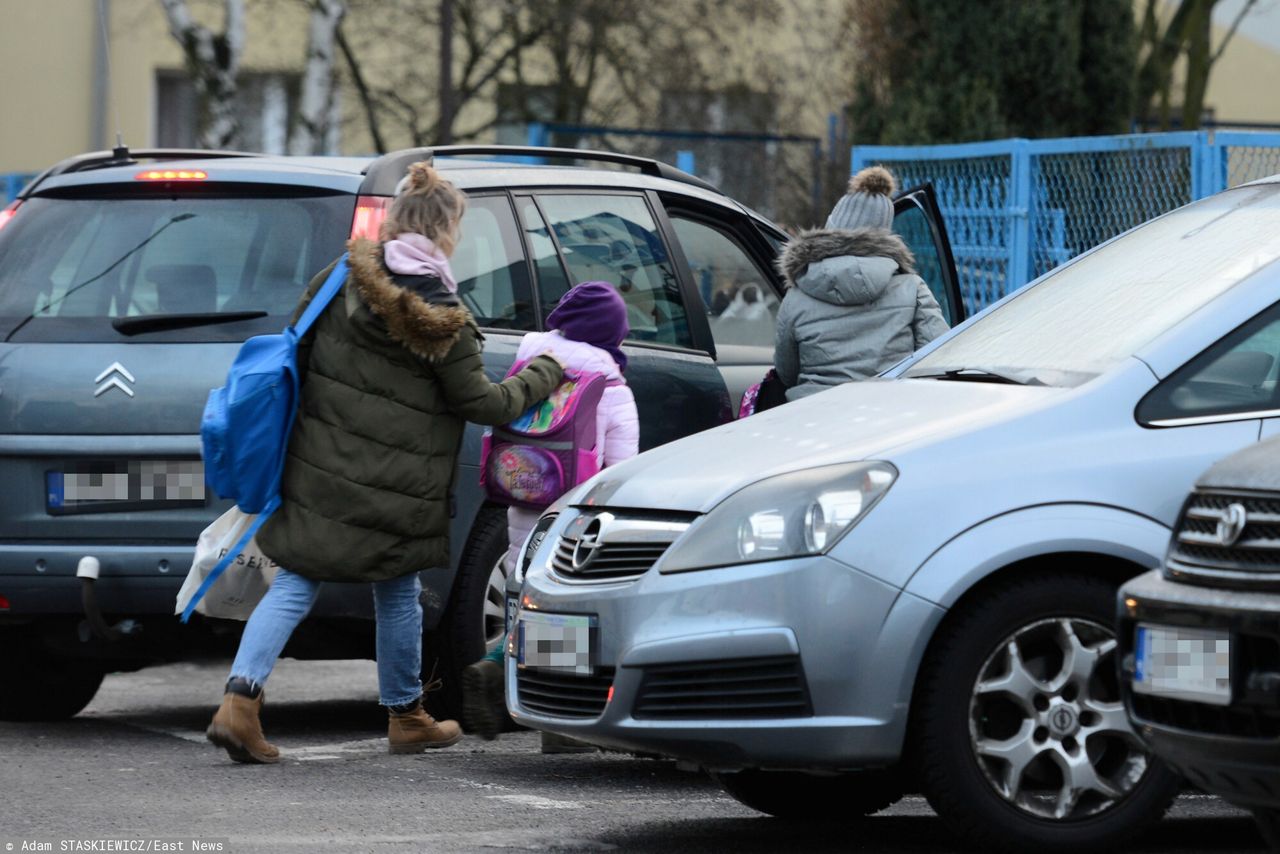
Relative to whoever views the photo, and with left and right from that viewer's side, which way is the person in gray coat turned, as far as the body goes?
facing away from the viewer

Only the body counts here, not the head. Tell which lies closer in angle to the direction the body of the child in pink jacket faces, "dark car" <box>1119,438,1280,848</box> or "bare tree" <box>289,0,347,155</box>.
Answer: the bare tree

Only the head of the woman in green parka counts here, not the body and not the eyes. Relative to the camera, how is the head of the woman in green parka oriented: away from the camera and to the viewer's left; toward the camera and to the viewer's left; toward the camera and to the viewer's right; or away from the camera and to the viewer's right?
away from the camera and to the viewer's right

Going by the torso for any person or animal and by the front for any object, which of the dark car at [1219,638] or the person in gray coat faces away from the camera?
the person in gray coat

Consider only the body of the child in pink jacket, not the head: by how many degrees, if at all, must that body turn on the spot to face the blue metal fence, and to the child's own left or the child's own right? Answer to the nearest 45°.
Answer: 0° — they already face it

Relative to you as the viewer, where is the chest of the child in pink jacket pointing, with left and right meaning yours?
facing away from the viewer and to the right of the viewer

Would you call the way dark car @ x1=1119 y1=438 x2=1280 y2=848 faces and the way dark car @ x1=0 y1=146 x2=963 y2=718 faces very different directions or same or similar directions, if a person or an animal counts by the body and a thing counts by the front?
very different directions

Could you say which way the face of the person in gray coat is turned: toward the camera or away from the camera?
away from the camera

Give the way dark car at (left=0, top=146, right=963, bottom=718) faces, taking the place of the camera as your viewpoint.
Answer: facing away from the viewer and to the right of the viewer

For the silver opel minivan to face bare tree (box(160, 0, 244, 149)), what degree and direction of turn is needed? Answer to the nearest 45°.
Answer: approximately 90° to its right

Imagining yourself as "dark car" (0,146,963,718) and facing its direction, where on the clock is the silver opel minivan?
The silver opel minivan is roughly at 3 o'clock from the dark car.
